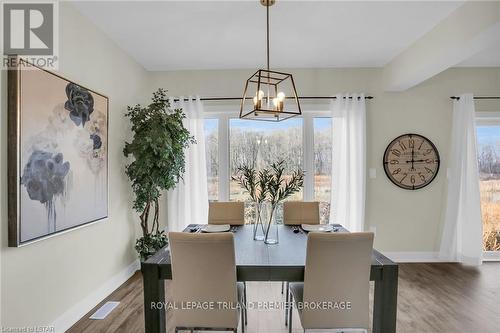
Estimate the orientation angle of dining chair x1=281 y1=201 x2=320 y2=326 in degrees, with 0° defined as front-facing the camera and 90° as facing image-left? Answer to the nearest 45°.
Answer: approximately 0°

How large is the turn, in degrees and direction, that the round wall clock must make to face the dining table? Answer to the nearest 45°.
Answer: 0° — it already faces it

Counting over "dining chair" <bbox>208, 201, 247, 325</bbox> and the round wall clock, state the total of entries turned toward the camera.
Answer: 2

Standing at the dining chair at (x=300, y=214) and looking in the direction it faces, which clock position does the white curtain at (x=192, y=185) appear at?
The white curtain is roughly at 4 o'clock from the dining chair.

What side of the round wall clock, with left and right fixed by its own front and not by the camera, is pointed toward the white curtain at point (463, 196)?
left

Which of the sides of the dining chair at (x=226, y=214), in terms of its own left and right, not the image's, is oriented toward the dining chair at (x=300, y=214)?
left

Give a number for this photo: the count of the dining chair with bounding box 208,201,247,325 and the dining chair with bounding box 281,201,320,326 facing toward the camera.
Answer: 2

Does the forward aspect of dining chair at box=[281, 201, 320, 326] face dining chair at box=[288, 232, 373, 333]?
yes

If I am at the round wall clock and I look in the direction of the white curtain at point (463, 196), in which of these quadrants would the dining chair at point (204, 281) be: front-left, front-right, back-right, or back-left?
back-right

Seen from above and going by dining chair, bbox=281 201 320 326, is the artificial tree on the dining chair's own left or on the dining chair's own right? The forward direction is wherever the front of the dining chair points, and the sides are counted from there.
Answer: on the dining chair's own right
